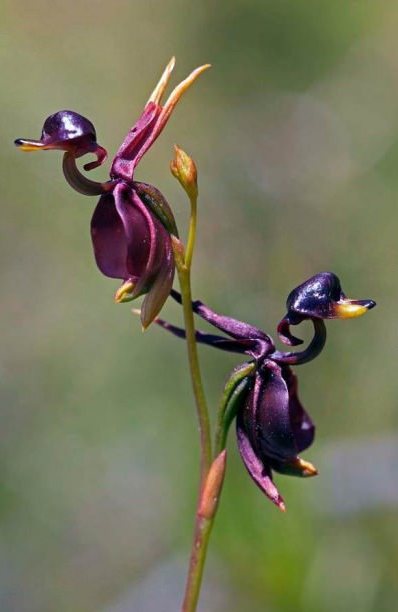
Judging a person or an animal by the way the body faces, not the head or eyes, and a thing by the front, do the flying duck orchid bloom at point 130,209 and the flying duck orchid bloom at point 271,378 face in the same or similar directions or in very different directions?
very different directions

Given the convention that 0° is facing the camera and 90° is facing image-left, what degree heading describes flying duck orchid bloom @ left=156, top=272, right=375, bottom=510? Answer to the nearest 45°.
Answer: approximately 270°

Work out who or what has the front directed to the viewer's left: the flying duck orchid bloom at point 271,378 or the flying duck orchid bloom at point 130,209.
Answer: the flying duck orchid bloom at point 130,209

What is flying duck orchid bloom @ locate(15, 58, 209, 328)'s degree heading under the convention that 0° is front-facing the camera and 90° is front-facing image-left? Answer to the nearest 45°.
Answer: approximately 90°

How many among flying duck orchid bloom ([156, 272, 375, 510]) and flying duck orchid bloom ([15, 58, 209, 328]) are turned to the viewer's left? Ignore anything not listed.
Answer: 1
